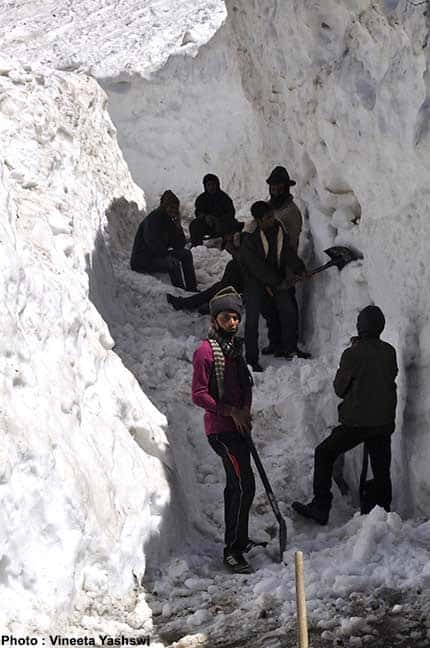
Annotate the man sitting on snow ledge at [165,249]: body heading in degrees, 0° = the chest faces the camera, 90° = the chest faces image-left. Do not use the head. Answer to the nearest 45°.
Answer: approximately 315°

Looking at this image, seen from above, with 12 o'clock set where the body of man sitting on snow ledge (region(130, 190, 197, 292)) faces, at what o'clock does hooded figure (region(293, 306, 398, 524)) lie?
The hooded figure is roughly at 1 o'clock from the man sitting on snow ledge.

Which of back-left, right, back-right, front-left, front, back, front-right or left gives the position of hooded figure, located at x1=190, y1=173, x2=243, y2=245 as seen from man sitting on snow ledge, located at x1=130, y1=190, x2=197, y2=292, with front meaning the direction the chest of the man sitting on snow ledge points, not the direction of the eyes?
left

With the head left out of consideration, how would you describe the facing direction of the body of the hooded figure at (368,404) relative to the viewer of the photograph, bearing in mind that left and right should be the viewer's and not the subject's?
facing away from the viewer and to the left of the viewer

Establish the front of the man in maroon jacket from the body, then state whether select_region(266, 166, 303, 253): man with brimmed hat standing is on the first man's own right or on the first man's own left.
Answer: on the first man's own left

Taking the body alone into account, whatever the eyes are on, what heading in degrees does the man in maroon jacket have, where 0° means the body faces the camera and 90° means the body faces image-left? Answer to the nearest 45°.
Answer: approximately 315°

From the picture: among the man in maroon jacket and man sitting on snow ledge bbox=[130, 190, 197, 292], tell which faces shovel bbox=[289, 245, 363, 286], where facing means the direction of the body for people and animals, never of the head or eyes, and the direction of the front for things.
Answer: the man sitting on snow ledge

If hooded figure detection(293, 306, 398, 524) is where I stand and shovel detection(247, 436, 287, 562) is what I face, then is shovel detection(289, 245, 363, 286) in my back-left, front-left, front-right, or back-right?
back-right

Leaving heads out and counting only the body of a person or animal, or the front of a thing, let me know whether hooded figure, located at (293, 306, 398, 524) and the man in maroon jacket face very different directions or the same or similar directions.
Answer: very different directions
